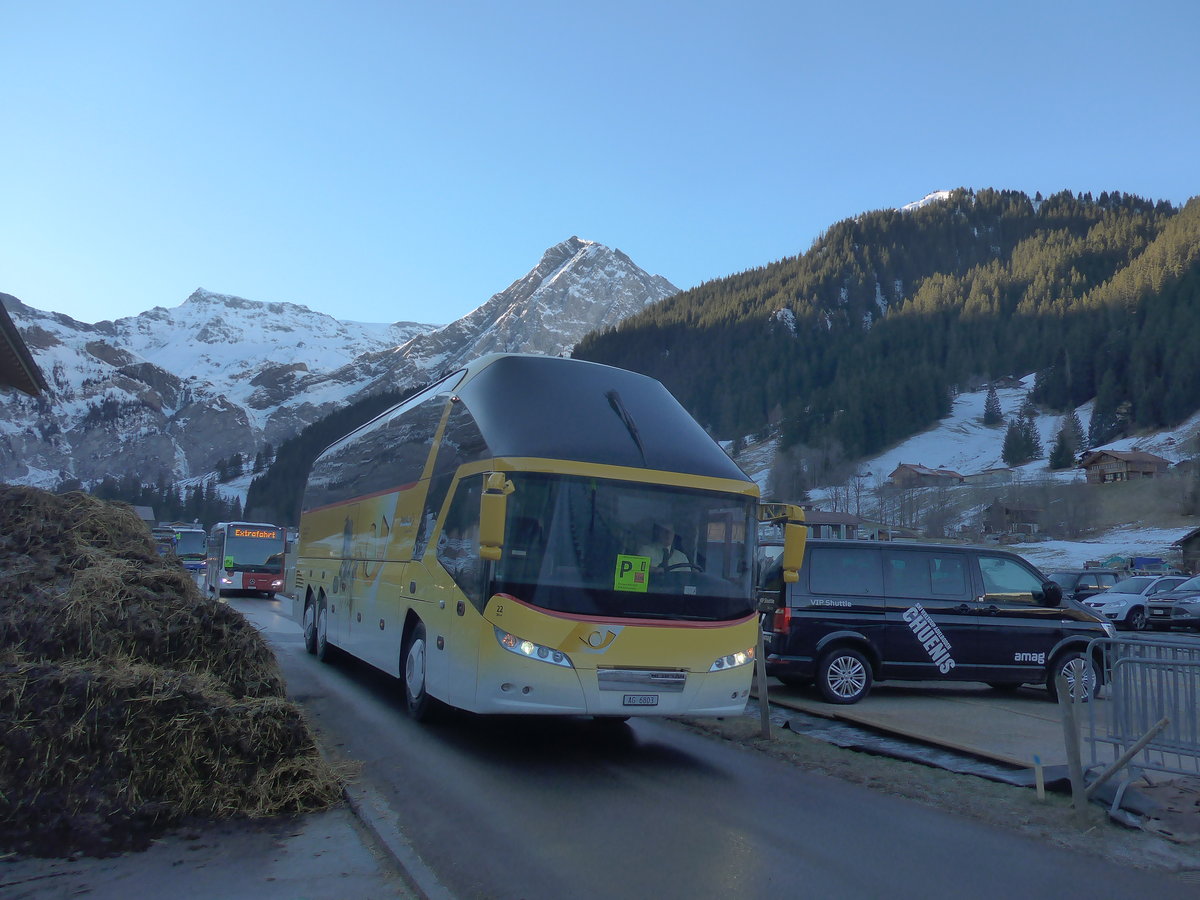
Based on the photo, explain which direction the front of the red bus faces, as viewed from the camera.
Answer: facing the viewer

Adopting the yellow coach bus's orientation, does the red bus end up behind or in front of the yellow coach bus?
behind

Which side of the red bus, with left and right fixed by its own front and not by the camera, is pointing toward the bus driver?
front

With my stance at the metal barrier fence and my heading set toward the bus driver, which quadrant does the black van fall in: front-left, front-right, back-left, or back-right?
front-right

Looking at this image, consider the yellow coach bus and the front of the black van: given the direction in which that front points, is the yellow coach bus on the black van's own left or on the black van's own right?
on the black van's own right

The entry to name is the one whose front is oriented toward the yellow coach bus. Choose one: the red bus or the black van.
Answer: the red bus

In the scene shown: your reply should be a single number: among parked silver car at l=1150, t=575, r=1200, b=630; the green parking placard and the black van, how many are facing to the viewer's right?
1

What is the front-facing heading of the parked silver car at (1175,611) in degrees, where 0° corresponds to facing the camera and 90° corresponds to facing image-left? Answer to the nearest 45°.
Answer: approximately 45°

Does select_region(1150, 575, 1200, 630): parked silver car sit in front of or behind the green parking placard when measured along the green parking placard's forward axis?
behind

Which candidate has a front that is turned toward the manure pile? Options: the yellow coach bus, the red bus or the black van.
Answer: the red bus

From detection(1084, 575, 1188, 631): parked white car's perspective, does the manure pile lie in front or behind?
in front

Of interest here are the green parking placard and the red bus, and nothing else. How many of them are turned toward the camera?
2

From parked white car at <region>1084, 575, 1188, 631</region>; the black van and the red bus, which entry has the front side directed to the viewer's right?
the black van

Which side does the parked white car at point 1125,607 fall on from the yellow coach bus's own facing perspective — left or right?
on its left

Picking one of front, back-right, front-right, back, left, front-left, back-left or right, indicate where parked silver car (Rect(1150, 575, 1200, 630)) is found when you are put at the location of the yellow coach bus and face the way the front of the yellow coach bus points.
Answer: left

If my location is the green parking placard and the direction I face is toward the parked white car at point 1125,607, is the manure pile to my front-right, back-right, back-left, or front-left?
back-left

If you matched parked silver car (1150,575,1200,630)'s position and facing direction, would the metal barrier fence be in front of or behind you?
in front
